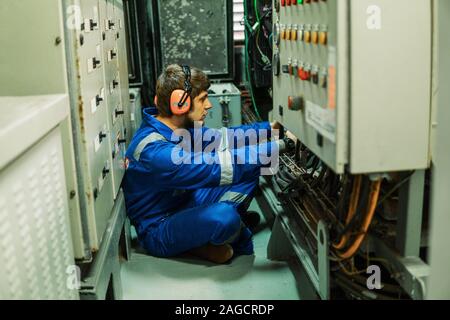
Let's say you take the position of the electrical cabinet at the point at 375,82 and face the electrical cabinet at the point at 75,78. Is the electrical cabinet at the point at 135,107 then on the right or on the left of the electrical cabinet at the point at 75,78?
right

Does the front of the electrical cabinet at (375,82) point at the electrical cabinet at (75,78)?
yes

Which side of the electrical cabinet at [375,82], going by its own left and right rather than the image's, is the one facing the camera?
left
